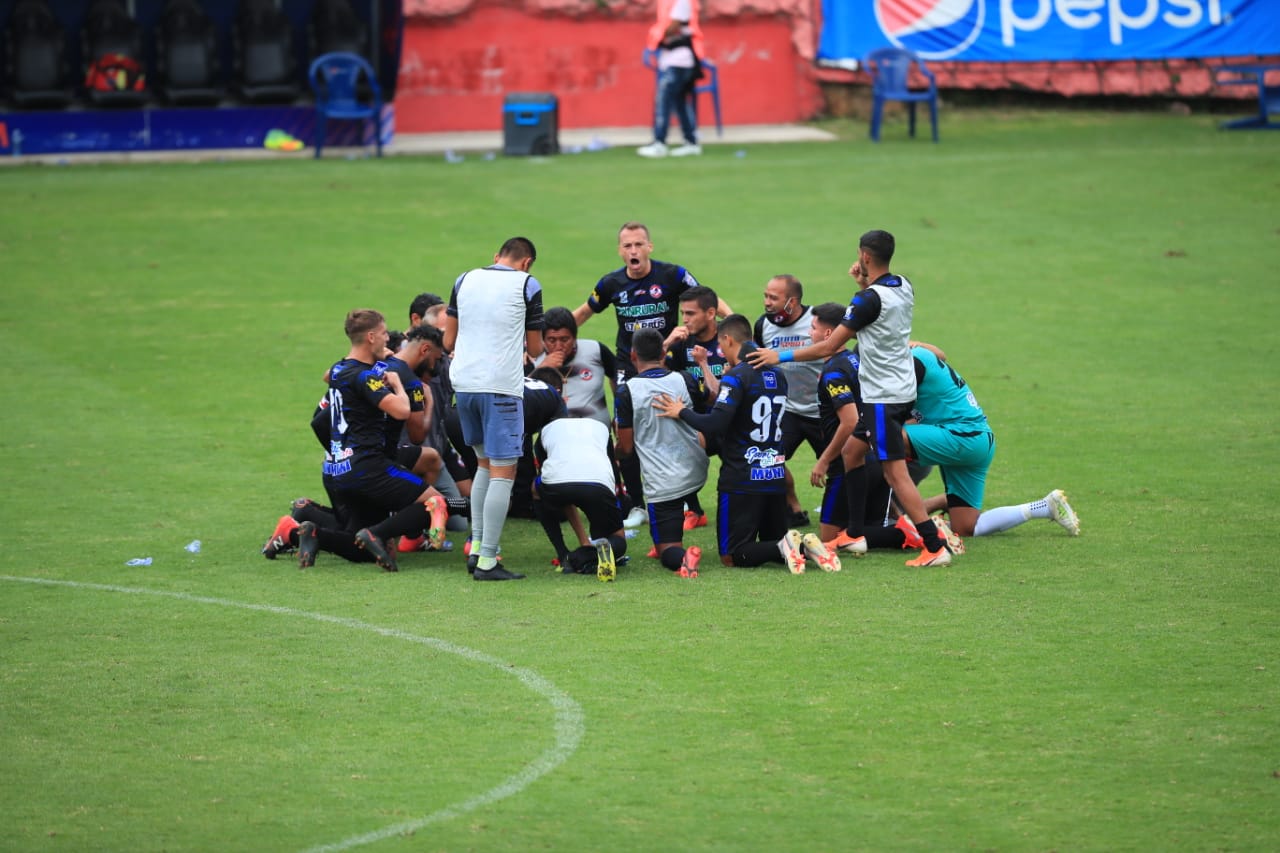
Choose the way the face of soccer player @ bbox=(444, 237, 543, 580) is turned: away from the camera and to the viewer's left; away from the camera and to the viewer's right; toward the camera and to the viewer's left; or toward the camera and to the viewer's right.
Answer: away from the camera and to the viewer's right

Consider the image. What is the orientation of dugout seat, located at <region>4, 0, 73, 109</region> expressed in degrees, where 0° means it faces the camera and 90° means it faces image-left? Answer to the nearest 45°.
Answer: approximately 0°

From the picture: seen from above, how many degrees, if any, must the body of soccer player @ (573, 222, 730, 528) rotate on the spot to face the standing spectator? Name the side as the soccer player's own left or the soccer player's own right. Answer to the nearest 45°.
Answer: approximately 180°

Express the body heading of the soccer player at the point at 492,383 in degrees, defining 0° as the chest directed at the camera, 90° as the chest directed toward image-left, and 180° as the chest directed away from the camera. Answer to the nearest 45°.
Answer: approximately 225°

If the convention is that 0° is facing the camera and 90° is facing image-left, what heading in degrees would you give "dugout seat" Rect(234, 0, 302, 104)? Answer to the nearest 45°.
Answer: approximately 0°

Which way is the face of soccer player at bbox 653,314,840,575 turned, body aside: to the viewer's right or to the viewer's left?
to the viewer's left

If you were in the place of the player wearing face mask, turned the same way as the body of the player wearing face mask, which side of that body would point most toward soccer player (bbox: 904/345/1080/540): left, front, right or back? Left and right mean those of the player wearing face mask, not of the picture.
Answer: left

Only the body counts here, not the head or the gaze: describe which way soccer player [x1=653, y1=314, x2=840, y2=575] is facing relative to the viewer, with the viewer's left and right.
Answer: facing away from the viewer and to the left of the viewer

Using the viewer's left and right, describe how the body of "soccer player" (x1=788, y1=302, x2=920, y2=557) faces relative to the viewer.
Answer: facing to the left of the viewer

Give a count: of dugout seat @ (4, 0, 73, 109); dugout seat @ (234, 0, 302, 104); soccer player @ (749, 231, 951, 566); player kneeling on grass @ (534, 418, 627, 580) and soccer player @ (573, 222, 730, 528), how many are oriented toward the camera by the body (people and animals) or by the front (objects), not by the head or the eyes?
3

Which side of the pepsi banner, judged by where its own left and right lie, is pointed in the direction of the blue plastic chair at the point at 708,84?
right

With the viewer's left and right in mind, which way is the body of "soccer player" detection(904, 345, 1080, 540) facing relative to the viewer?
facing to the left of the viewer

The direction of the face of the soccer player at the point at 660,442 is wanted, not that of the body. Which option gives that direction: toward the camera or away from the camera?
away from the camera
